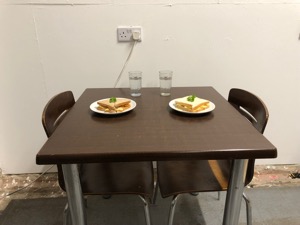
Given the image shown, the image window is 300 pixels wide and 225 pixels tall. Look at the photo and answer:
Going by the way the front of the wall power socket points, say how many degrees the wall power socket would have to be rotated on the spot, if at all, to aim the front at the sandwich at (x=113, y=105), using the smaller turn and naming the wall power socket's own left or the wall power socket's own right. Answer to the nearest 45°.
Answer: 0° — it already faces it

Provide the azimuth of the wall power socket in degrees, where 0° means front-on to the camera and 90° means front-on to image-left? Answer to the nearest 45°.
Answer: approximately 0°

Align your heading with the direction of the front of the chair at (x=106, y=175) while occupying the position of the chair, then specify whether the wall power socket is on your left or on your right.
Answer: on your left

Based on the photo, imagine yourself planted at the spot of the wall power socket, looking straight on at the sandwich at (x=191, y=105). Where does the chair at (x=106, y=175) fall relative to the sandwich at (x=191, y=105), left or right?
right
